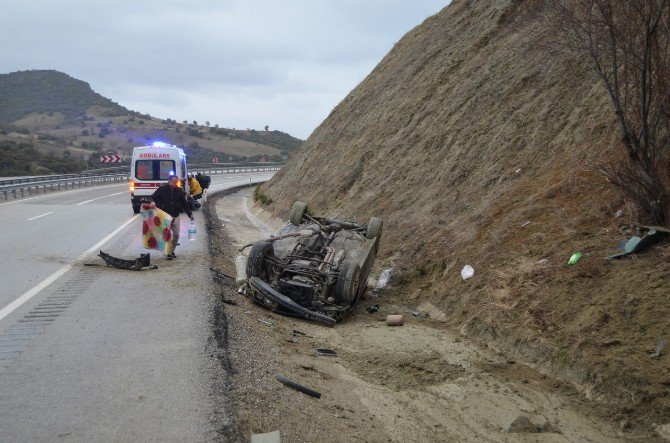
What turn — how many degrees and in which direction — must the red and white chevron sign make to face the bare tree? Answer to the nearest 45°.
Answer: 0° — it already faces it

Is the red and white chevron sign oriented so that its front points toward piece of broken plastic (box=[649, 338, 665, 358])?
yes

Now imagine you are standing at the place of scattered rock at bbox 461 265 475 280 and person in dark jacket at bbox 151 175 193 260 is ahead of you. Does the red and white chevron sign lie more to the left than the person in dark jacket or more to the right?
right

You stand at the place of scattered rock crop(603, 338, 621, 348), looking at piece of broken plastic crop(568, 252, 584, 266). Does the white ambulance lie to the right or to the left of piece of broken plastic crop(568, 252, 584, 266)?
left

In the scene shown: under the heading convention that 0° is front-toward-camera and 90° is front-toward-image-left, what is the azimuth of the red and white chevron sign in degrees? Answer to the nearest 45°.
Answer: approximately 0°
